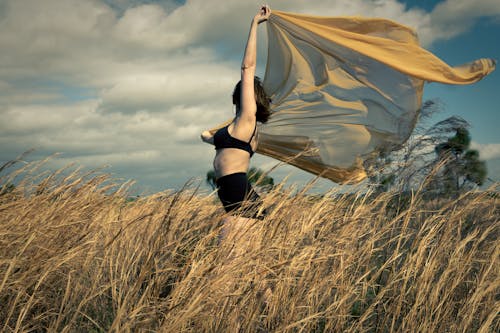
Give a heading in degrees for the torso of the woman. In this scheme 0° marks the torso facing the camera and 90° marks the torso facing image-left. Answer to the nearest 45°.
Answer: approximately 90°
